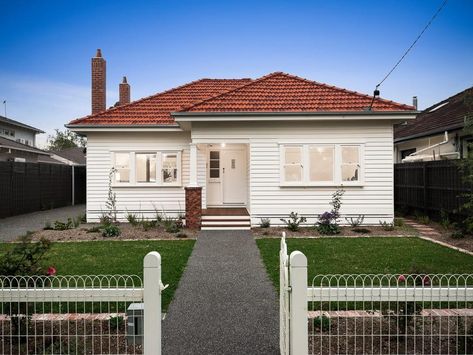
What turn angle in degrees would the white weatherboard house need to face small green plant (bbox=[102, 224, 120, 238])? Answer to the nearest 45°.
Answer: approximately 90° to its right

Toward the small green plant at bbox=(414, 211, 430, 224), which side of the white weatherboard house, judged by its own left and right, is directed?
left

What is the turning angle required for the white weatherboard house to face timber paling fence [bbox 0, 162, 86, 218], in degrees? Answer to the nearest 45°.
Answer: approximately 135° to its right

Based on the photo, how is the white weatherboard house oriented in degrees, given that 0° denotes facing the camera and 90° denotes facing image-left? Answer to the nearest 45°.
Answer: approximately 0°

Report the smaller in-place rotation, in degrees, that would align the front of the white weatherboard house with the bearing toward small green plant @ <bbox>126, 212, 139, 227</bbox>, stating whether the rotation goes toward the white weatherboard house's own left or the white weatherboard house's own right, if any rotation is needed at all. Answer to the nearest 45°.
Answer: approximately 90° to the white weatherboard house's own right

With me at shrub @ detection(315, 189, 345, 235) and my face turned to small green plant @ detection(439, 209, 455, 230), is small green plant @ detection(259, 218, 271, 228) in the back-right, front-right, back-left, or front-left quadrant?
back-left

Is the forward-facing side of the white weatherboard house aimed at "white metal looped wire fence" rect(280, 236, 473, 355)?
yes
